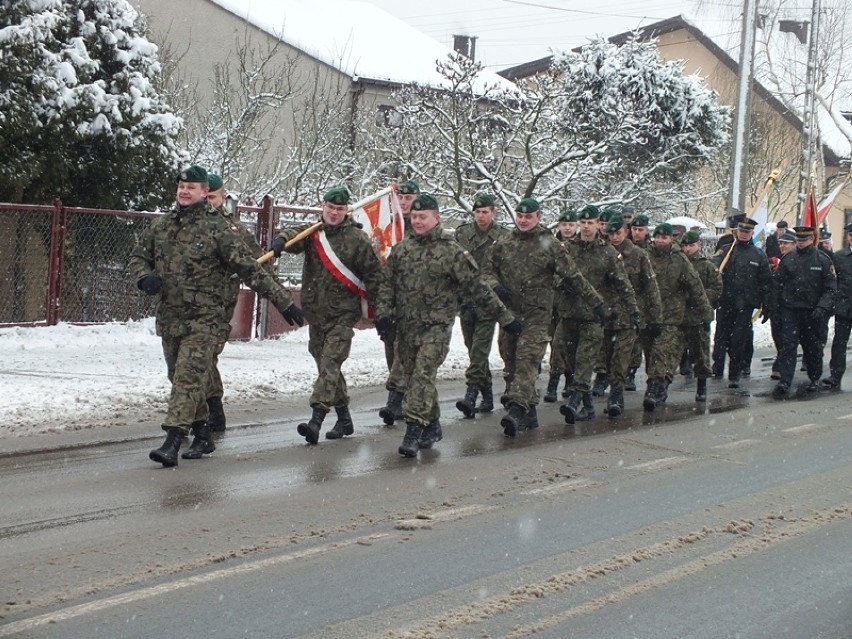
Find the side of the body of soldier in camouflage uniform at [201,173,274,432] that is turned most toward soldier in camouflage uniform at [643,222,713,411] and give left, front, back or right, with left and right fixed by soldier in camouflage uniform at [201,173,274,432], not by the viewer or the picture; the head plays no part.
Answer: back

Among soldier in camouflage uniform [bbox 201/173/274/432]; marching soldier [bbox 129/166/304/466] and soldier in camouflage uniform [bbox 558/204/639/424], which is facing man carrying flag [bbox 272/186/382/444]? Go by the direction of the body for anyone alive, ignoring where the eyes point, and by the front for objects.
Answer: soldier in camouflage uniform [bbox 558/204/639/424]

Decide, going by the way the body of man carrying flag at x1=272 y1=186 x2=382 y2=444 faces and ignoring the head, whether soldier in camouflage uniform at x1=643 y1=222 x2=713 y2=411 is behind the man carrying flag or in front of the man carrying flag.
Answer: behind

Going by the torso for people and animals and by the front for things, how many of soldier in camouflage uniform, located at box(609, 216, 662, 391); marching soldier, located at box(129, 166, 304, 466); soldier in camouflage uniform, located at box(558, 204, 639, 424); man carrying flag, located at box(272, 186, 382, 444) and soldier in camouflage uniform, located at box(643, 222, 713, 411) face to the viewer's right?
0

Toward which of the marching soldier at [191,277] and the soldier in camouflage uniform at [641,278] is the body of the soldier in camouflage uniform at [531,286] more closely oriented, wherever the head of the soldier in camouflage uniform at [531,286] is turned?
the marching soldier

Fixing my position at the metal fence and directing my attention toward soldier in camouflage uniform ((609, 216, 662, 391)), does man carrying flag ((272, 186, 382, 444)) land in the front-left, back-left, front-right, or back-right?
front-right

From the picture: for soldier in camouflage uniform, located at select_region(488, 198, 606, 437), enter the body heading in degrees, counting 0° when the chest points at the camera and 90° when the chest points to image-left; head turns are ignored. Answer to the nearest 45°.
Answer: approximately 45°

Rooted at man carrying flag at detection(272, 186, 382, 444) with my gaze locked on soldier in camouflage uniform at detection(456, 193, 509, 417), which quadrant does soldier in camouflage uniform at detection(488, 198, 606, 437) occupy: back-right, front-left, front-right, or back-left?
front-right

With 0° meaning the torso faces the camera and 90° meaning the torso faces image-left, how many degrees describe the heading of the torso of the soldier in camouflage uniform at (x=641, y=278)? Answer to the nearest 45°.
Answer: approximately 45°

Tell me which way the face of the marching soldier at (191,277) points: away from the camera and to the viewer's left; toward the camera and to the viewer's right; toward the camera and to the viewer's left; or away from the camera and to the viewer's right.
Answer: toward the camera and to the viewer's left

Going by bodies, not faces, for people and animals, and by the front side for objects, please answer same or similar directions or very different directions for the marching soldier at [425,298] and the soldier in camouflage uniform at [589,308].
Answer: same or similar directions

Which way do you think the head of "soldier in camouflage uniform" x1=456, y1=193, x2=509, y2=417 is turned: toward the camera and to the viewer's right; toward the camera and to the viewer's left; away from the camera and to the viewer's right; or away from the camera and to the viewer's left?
toward the camera and to the viewer's left

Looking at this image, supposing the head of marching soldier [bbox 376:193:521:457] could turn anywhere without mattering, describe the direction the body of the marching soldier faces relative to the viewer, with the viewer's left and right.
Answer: facing the viewer and to the left of the viewer

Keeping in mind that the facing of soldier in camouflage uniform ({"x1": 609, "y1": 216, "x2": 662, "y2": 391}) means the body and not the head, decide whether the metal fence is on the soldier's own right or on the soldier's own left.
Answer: on the soldier's own right

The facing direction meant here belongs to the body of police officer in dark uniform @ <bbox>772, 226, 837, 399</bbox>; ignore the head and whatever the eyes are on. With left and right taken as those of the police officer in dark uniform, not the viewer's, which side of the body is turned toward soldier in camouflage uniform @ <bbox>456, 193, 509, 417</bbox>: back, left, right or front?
front

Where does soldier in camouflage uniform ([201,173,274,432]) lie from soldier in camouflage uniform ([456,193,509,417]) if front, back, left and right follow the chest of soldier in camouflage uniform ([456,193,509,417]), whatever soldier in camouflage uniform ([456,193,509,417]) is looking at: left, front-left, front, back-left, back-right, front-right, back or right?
front

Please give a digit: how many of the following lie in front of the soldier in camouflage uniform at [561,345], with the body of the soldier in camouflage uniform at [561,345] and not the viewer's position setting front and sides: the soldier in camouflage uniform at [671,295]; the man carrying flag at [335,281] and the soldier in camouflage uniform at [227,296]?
2

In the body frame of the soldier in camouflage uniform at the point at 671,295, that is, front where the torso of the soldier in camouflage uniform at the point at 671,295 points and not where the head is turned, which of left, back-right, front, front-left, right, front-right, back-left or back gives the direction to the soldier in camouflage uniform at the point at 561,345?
front

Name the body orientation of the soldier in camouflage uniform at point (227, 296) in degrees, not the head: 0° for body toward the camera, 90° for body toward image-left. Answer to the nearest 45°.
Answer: approximately 45°

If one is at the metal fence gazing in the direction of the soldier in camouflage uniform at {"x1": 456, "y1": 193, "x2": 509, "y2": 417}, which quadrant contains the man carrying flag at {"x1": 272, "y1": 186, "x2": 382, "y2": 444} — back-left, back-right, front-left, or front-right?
front-right
